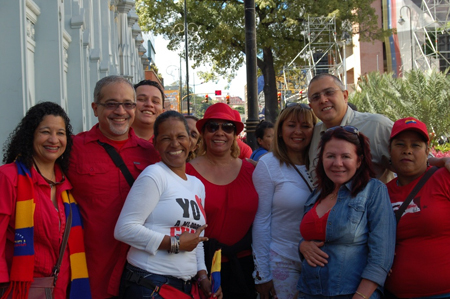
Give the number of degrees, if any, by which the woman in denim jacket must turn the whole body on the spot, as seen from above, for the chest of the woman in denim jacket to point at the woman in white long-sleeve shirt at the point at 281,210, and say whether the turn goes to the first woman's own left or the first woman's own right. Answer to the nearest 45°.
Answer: approximately 90° to the first woman's own right

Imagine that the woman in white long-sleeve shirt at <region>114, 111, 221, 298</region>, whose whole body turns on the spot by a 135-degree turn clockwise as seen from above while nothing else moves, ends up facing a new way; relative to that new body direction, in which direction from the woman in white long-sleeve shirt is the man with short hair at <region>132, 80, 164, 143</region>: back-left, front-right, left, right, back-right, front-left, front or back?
right

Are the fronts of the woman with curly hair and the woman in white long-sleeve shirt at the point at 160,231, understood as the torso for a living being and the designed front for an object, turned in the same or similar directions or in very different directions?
same or similar directions

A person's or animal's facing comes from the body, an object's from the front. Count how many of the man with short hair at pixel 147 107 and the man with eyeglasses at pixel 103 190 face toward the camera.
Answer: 2

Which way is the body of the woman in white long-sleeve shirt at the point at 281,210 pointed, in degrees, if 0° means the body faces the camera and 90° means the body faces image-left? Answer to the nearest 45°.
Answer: approximately 315°

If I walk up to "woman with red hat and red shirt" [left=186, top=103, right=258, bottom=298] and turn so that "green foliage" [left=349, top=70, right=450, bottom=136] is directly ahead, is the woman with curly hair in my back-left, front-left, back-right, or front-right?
back-left

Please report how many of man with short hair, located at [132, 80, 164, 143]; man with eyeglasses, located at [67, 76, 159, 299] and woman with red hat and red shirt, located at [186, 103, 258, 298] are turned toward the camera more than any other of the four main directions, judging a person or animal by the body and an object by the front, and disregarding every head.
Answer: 3

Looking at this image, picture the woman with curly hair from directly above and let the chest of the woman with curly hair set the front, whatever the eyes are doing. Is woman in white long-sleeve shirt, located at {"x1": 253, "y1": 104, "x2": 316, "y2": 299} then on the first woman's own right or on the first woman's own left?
on the first woman's own left

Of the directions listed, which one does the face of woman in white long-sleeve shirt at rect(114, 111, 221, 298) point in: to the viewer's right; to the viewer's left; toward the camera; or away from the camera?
toward the camera

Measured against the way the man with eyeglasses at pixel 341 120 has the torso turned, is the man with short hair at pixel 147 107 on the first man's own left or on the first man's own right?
on the first man's own right

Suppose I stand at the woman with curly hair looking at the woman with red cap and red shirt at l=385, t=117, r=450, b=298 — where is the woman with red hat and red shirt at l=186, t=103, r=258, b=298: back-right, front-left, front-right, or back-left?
front-left

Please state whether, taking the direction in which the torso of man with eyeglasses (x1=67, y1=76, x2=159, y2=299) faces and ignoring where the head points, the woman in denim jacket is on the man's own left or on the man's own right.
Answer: on the man's own left

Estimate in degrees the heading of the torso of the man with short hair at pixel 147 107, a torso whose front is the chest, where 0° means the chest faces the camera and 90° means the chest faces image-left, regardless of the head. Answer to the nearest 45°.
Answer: approximately 0°

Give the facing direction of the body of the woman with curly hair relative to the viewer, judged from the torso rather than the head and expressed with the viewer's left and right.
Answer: facing the viewer and to the right of the viewer

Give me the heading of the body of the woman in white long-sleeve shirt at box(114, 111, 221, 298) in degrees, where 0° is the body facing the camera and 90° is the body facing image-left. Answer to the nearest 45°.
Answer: approximately 315°
